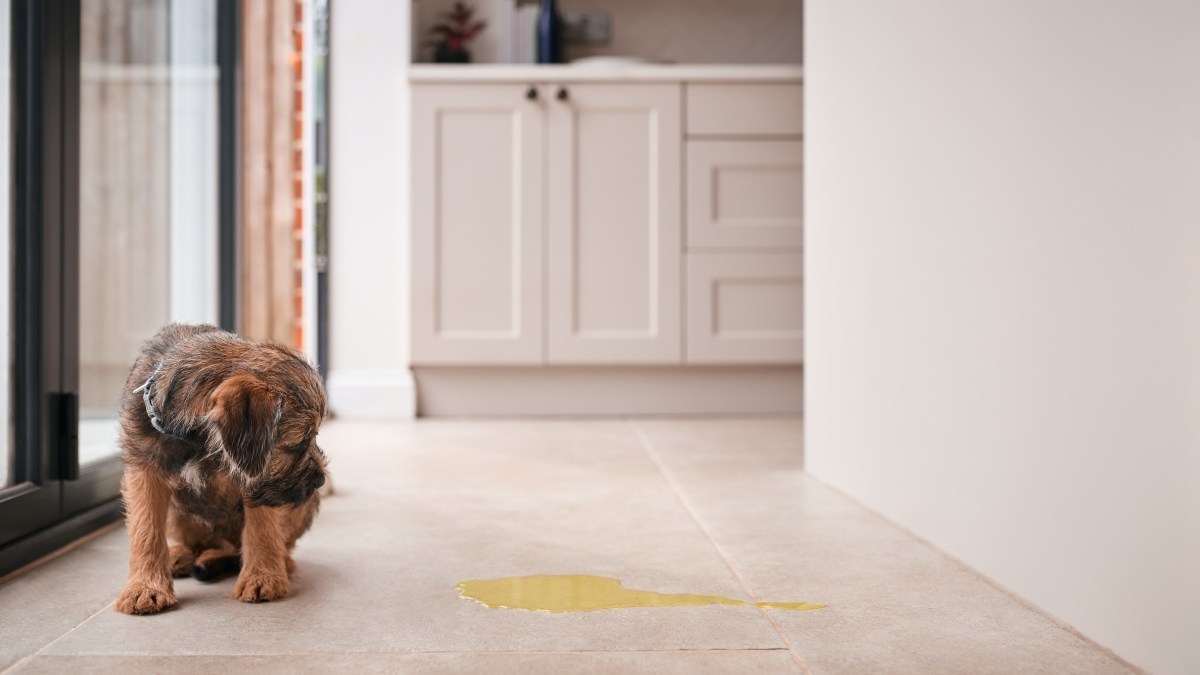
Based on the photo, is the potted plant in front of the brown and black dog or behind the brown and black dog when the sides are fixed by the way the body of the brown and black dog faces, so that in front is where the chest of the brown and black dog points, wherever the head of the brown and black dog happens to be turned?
behind

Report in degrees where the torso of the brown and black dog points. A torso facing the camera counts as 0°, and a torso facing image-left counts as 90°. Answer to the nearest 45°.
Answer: approximately 0°

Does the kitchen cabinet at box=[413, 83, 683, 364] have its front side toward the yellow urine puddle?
yes

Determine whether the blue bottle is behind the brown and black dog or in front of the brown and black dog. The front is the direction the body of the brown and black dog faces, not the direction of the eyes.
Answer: behind

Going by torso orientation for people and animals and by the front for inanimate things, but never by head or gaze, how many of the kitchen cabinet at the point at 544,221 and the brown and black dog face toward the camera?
2

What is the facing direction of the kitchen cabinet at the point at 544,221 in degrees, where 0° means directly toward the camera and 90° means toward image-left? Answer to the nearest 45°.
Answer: approximately 0°

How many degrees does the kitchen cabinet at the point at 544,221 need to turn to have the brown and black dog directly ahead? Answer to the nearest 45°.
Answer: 0° — it already faces it
